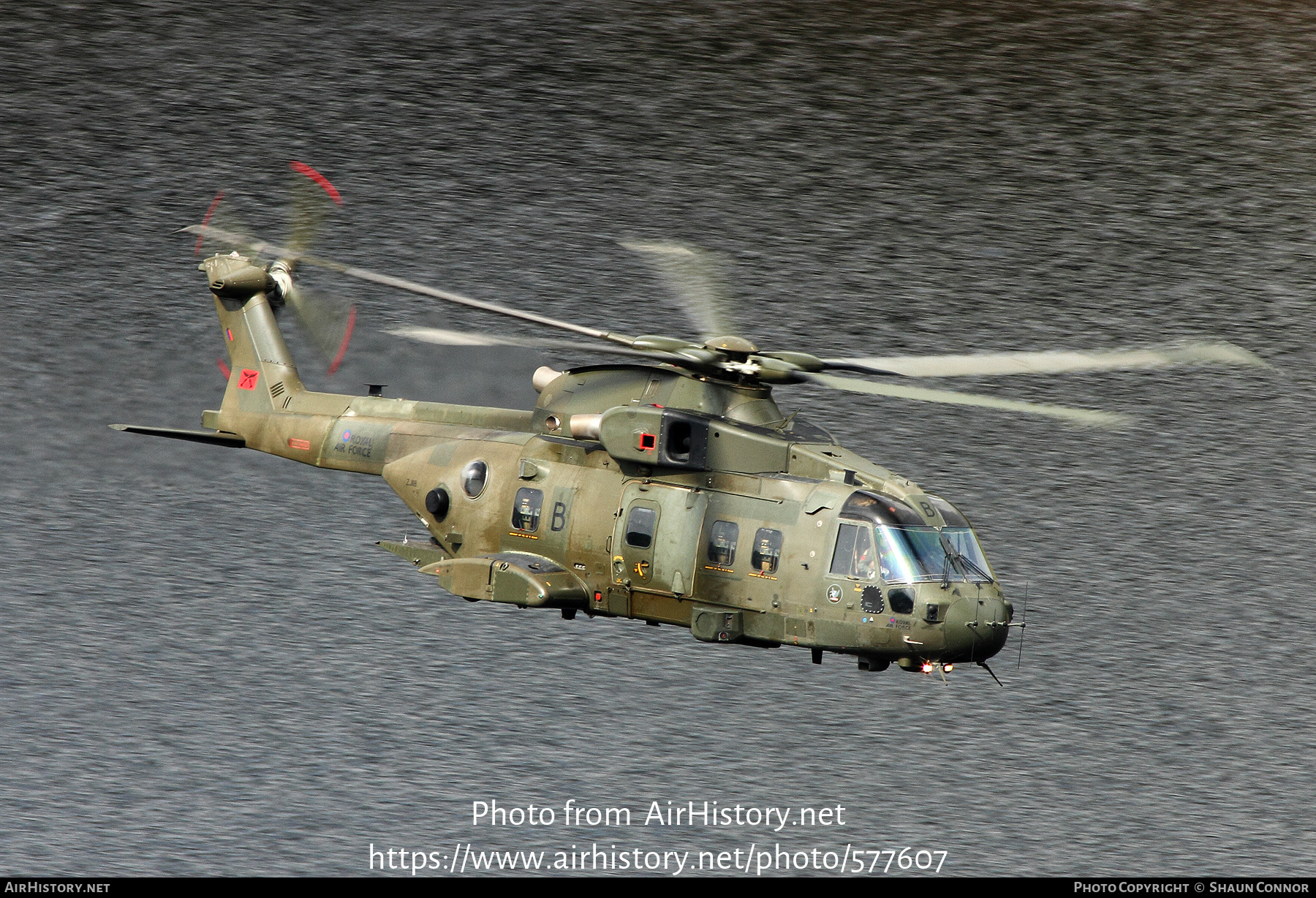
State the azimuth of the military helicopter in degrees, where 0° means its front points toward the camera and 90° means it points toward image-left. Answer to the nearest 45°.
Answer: approximately 315°
